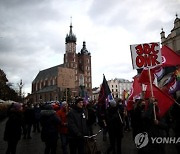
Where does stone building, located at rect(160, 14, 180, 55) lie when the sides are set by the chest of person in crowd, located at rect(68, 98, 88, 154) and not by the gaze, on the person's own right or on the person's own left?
on the person's own left

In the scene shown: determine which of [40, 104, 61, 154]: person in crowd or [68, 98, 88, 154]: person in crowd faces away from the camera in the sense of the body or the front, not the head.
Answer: [40, 104, 61, 154]: person in crowd

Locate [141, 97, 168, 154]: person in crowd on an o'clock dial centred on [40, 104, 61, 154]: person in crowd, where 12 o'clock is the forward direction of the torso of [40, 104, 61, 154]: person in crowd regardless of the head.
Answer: [141, 97, 168, 154]: person in crowd is roughly at 4 o'clock from [40, 104, 61, 154]: person in crowd.

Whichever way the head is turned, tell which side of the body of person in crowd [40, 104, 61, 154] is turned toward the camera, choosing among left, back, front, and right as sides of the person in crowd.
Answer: back

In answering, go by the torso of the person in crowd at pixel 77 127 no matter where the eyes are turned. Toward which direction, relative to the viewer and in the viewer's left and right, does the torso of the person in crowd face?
facing the viewer and to the right of the viewer

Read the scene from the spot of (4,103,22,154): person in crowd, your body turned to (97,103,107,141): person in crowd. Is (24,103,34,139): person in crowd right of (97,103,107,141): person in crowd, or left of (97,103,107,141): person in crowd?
left
